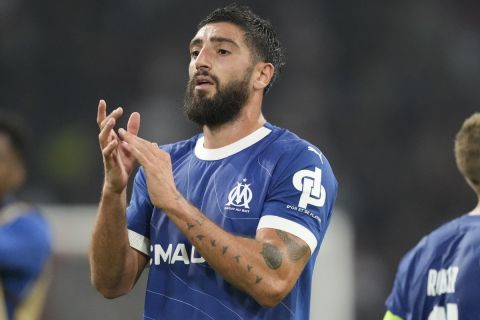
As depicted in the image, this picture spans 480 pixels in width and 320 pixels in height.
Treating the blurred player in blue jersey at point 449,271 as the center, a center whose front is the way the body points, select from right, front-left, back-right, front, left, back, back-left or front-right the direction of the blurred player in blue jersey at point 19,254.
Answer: back-left

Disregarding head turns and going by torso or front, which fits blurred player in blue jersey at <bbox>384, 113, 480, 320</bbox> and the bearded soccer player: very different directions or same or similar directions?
very different directions

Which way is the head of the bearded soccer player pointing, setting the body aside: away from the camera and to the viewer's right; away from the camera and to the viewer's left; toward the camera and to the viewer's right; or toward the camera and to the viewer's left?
toward the camera and to the viewer's left

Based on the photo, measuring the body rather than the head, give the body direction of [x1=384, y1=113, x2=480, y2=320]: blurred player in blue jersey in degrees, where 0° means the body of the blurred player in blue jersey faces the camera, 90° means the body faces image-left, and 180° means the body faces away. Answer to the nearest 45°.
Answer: approximately 225°

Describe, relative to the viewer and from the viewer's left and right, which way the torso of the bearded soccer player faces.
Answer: facing the viewer and to the left of the viewer

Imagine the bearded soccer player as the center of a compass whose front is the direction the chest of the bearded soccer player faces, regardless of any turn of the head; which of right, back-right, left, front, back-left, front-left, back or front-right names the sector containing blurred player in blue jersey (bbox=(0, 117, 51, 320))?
right
